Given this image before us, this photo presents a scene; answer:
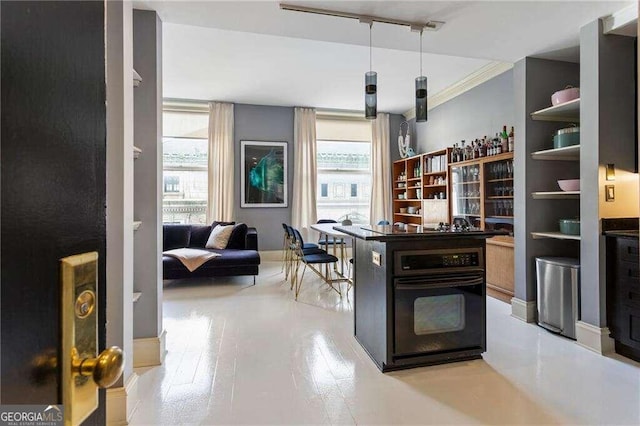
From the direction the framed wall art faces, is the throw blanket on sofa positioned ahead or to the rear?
ahead

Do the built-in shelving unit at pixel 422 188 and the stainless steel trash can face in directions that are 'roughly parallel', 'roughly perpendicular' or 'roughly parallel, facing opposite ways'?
roughly parallel

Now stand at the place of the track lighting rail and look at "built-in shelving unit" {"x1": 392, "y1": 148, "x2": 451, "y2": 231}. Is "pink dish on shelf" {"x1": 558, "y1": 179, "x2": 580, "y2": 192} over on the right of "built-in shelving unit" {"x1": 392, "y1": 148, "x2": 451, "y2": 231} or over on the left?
right

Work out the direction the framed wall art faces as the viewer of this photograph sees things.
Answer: facing the viewer

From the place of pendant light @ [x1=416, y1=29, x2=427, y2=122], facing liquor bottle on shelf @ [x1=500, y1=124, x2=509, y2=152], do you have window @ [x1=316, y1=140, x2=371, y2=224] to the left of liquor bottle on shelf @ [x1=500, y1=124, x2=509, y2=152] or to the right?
left

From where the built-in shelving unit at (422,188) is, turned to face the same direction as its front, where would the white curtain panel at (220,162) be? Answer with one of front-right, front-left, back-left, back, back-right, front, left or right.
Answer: front-right

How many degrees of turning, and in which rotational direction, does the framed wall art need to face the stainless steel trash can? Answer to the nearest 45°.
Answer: approximately 45° to its left

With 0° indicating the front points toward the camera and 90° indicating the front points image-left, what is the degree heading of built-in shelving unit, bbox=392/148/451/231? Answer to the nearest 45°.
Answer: approximately 45°

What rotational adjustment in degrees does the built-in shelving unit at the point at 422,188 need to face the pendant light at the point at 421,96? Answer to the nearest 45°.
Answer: approximately 45° to its left

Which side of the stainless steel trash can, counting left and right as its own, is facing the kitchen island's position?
front

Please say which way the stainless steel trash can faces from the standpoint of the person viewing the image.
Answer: facing the viewer and to the left of the viewer

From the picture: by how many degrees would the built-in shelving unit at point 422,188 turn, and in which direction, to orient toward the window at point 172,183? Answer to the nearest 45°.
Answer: approximately 45° to its right

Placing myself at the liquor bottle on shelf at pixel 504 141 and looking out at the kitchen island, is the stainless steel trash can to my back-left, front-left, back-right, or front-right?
front-left

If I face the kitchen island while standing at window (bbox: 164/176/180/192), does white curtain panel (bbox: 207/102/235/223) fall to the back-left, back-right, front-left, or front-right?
front-left

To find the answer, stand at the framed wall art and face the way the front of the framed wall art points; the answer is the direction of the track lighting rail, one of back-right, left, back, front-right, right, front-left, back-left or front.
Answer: front

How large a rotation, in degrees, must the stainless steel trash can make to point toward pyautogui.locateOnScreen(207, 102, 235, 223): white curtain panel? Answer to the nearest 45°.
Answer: approximately 45° to its right
